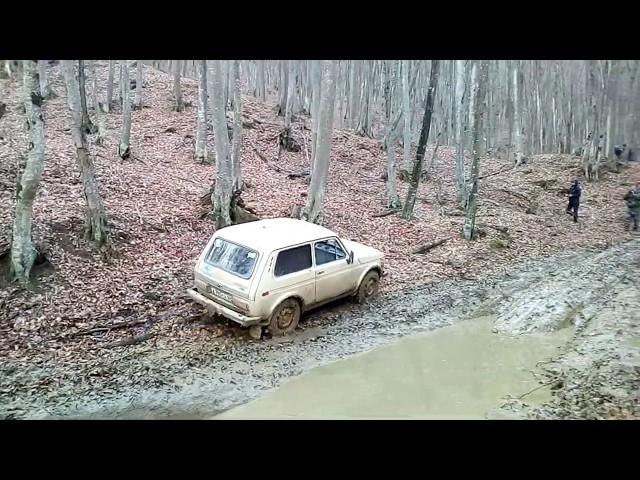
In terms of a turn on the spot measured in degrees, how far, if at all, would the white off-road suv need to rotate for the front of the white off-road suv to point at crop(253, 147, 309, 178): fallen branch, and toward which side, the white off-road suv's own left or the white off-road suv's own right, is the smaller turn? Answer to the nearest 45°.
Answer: approximately 45° to the white off-road suv's own left

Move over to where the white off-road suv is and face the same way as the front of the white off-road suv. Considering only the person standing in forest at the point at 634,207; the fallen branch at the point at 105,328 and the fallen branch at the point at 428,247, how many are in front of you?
2

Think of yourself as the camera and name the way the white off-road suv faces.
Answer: facing away from the viewer and to the right of the viewer

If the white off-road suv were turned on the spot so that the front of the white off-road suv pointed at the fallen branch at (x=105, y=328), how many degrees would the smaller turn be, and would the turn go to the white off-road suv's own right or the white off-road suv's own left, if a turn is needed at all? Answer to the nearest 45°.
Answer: approximately 135° to the white off-road suv's own left

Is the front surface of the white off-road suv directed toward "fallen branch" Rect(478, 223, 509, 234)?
yes

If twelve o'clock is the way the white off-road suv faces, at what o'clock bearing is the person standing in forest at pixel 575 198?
The person standing in forest is roughly at 12 o'clock from the white off-road suv.

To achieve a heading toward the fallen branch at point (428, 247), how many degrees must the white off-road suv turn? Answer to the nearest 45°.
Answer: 0° — it already faces it

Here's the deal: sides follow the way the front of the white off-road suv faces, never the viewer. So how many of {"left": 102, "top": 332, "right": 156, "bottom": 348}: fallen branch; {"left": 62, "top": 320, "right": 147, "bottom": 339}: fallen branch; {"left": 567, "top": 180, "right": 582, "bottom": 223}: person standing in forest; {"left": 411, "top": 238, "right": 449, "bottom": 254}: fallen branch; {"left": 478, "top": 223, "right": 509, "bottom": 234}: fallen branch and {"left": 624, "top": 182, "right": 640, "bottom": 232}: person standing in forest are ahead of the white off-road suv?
4
